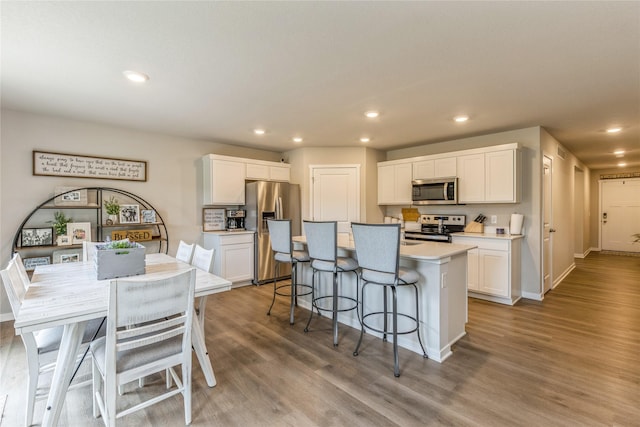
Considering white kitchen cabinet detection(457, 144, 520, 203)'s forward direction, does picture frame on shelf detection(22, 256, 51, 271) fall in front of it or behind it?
in front

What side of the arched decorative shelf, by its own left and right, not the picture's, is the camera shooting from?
front

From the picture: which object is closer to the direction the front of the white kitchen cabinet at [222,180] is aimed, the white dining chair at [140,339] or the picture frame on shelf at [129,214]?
the white dining chair

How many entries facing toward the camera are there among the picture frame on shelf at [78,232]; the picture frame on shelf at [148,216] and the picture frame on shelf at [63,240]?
3

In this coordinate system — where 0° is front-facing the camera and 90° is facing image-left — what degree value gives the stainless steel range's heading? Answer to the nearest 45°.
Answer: approximately 45°

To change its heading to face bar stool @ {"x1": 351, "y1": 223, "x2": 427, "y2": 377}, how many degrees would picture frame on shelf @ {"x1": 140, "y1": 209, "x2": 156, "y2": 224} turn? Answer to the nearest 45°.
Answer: approximately 45° to its left

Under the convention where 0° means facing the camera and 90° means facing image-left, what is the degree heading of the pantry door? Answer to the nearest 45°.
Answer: approximately 0°

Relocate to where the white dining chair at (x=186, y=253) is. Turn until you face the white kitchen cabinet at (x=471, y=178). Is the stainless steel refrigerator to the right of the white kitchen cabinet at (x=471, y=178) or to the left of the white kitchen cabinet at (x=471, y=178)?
left

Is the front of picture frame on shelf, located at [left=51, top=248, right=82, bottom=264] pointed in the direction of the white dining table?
yes

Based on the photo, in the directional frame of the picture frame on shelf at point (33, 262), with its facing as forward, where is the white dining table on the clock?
The white dining table is roughly at 12 o'clock from the picture frame on shelf.

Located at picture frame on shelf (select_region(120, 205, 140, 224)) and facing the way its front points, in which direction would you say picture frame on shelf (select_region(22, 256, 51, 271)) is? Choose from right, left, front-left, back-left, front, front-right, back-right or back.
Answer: right

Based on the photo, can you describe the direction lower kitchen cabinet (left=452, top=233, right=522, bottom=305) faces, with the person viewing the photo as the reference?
facing the viewer and to the left of the viewer

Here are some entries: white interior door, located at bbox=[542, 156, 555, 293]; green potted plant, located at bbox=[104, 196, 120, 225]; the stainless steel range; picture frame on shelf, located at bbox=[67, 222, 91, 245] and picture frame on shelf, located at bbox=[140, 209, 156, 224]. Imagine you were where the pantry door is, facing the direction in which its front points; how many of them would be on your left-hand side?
2

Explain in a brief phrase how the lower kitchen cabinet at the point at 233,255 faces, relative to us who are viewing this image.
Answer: facing the viewer and to the right of the viewer

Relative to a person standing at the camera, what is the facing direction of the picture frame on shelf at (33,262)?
facing the viewer

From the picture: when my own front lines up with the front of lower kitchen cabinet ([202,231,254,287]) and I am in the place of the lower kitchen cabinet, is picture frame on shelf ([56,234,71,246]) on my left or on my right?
on my right

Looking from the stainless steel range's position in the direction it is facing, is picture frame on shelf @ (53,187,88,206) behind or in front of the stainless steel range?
in front

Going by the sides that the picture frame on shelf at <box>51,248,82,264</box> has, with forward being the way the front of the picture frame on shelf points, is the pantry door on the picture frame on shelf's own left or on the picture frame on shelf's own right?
on the picture frame on shelf's own left
